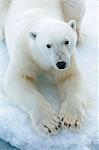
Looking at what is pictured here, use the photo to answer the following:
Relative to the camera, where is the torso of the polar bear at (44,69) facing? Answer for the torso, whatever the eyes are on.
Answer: toward the camera
